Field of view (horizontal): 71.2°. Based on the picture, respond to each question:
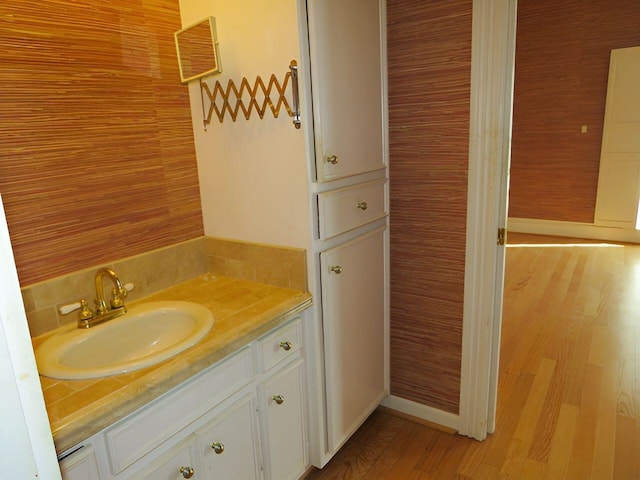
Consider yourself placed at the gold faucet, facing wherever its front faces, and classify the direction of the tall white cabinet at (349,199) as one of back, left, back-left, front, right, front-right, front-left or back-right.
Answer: front-left

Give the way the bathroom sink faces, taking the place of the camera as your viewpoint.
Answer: facing the viewer and to the right of the viewer

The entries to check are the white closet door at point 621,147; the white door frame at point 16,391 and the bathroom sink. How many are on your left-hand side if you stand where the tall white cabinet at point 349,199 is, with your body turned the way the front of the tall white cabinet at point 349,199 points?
1

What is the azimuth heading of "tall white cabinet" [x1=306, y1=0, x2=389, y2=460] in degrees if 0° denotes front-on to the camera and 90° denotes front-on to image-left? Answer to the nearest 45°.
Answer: approximately 315°

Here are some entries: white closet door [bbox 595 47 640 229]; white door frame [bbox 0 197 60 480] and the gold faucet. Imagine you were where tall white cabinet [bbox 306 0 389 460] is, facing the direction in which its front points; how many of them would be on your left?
1

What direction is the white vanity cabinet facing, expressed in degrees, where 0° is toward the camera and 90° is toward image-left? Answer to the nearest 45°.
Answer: approximately 315°

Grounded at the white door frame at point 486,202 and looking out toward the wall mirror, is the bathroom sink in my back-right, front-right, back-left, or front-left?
front-left

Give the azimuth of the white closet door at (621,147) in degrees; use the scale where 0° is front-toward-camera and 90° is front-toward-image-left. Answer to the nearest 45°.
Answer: approximately 0°

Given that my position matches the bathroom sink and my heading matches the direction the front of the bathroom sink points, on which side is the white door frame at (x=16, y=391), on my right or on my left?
on my right

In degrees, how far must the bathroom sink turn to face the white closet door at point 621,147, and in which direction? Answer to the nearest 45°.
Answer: approximately 45° to its left

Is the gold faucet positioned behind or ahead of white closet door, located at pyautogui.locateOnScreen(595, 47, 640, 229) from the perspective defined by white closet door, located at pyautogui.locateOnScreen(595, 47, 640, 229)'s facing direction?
ahead

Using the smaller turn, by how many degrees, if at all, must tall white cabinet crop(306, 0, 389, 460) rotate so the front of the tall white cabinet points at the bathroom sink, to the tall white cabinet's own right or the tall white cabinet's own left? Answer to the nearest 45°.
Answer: approximately 90° to the tall white cabinet's own right
